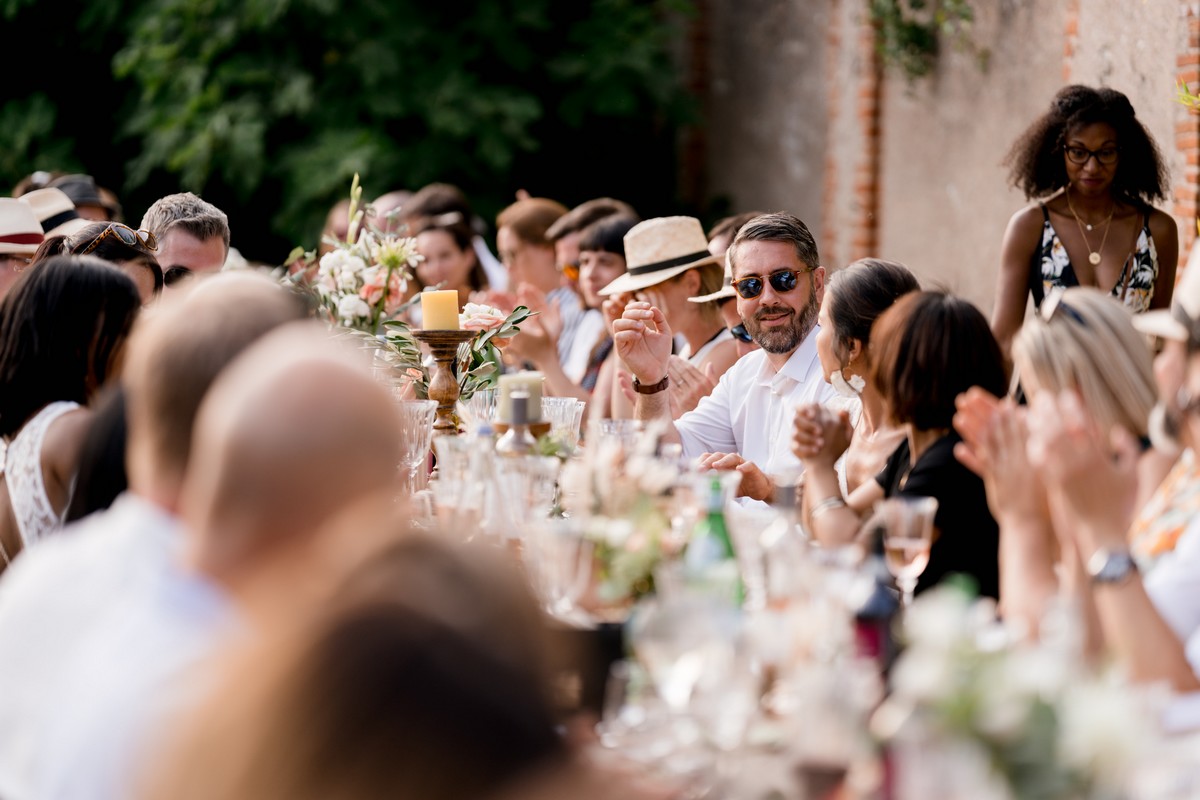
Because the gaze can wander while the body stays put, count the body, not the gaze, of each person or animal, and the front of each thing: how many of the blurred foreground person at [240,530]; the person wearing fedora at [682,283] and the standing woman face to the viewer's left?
1

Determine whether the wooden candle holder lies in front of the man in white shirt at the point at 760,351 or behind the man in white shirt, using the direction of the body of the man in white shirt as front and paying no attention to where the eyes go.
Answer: in front

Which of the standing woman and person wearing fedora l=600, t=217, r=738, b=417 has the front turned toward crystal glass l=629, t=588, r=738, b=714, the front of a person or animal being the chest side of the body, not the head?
the standing woman

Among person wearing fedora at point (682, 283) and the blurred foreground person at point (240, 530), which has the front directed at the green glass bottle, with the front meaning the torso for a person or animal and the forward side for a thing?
the blurred foreground person

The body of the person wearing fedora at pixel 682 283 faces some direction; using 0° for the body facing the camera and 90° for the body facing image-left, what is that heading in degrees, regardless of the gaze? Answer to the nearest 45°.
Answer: approximately 90°

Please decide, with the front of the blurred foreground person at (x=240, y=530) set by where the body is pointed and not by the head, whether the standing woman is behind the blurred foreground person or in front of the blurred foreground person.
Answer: in front

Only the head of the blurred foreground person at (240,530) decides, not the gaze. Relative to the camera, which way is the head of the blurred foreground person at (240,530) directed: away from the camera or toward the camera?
away from the camera

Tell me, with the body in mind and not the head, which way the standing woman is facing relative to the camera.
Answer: toward the camera

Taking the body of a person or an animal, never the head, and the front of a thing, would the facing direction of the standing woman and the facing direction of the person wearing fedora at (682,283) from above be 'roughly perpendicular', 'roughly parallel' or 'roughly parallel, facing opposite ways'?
roughly perpendicular

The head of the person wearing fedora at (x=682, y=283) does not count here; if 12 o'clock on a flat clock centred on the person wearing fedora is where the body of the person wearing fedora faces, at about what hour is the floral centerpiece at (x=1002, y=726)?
The floral centerpiece is roughly at 9 o'clock from the person wearing fedora.

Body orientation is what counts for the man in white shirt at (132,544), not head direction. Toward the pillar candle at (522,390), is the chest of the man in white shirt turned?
yes

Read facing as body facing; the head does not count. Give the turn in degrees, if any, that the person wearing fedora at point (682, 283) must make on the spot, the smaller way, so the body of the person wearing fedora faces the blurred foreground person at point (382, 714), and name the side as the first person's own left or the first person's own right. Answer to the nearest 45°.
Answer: approximately 90° to the first person's own left

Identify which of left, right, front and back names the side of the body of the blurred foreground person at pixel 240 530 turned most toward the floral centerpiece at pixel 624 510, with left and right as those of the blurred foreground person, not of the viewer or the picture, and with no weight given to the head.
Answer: front

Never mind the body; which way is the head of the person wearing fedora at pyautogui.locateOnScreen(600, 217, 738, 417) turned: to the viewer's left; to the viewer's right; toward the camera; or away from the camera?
to the viewer's left

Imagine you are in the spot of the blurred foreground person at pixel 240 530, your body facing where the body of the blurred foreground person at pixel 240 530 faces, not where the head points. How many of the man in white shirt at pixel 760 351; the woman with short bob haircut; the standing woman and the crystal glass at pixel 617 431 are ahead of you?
4

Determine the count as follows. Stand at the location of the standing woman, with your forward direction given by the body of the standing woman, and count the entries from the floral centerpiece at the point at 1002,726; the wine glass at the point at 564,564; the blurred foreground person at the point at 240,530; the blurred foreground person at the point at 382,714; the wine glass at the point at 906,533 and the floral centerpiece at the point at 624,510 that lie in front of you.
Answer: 6

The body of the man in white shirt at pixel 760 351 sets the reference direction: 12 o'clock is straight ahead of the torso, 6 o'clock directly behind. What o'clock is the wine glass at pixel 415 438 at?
The wine glass is roughly at 12 o'clock from the man in white shirt.

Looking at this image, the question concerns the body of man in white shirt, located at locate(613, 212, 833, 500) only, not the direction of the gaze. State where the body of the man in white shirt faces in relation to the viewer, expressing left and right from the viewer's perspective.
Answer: facing the viewer and to the left of the viewer

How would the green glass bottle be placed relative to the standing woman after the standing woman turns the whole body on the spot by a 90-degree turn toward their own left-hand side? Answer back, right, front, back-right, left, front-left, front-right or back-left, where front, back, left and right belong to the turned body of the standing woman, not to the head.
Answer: right

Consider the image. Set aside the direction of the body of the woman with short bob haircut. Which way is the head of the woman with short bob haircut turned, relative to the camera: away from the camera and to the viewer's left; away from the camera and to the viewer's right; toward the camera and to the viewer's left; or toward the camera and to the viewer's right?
away from the camera and to the viewer's left
